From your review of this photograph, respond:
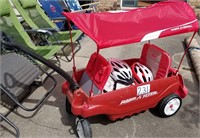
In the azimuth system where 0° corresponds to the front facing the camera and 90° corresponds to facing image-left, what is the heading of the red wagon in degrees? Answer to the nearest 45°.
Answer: approximately 45°

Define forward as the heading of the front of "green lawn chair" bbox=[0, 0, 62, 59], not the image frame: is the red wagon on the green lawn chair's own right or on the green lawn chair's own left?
on the green lawn chair's own right

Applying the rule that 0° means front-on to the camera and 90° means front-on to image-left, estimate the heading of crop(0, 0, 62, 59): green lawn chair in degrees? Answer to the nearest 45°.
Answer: approximately 270°

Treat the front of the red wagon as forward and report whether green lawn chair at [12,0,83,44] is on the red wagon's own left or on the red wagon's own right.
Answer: on the red wagon's own right

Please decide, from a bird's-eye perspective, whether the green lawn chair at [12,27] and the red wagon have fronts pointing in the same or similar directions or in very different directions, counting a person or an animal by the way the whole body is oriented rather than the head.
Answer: very different directions
